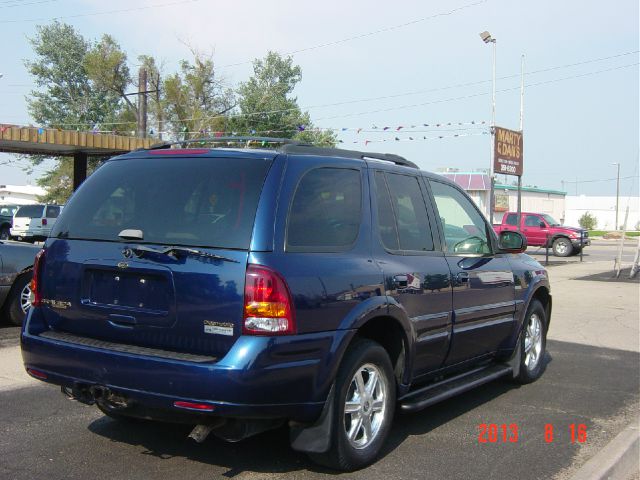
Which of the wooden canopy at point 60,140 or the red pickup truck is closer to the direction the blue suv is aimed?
the red pickup truck

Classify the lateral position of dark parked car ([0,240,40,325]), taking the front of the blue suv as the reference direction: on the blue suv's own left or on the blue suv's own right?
on the blue suv's own left

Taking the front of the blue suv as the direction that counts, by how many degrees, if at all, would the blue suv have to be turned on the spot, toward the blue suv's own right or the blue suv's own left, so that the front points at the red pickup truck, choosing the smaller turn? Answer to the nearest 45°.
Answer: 0° — it already faces it

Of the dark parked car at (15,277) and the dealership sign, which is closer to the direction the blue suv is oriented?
the dealership sign

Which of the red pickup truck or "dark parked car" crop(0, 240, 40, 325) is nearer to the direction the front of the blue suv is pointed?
the red pickup truck

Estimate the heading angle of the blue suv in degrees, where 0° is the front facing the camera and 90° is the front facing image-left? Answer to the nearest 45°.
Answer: approximately 225°

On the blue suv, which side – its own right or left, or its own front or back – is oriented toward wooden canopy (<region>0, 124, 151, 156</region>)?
left
